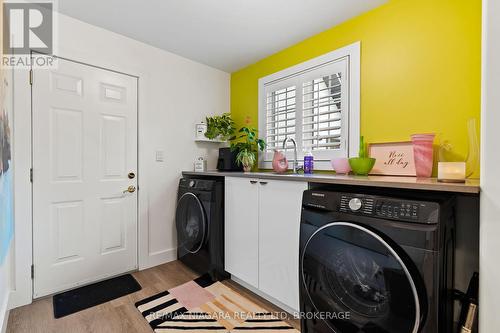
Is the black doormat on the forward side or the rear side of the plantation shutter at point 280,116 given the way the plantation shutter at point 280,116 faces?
on the forward side

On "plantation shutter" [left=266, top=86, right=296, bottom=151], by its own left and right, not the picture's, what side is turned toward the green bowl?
left

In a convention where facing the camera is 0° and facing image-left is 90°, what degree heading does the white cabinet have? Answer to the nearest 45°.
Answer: approximately 45°

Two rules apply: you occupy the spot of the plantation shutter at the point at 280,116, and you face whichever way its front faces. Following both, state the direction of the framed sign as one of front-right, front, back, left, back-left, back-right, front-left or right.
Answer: left

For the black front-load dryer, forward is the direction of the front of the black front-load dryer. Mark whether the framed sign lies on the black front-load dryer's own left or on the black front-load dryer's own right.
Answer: on the black front-load dryer's own left

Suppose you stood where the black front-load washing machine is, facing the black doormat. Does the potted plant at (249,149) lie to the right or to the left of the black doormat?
right

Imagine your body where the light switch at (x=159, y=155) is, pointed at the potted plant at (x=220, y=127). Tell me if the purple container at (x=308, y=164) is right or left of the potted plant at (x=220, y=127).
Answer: right

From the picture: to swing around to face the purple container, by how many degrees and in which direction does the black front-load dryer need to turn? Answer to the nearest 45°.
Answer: approximately 135° to its left

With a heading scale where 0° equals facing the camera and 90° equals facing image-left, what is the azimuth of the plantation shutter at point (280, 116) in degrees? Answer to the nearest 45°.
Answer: approximately 45°

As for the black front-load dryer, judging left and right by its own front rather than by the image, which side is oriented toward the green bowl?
left

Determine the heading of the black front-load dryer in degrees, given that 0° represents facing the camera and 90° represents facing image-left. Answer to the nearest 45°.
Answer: approximately 45°

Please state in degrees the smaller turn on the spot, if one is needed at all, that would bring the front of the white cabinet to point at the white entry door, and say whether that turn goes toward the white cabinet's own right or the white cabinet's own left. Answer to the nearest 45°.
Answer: approximately 45° to the white cabinet's own right
